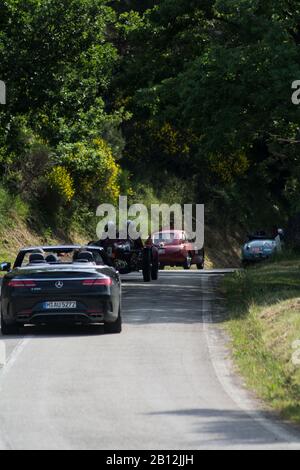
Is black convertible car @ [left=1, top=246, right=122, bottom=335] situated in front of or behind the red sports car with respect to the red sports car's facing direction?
behind

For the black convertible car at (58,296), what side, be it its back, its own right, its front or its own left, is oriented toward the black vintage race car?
front

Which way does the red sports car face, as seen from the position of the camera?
facing away from the viewer and to the right of the viewer

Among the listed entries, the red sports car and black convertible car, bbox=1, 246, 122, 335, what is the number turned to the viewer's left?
0

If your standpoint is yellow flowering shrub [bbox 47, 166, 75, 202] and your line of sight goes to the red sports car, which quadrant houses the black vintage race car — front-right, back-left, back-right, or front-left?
front-right

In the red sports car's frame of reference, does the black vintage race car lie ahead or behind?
behind

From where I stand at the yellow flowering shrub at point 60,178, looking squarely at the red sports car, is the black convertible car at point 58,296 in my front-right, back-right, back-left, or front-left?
front-right

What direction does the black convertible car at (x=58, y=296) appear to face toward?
away from the camera

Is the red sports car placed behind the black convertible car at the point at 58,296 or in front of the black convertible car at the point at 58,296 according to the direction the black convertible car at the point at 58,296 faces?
in front

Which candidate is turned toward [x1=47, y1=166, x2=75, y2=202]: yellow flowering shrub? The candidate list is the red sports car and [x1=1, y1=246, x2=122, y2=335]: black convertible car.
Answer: the black convertible car
